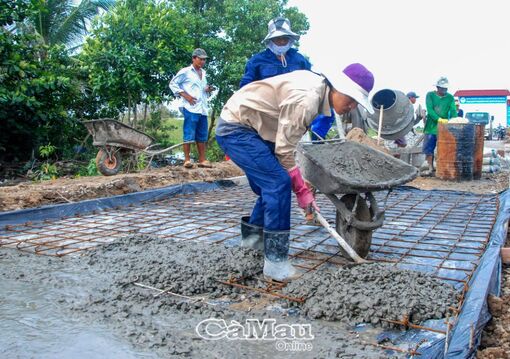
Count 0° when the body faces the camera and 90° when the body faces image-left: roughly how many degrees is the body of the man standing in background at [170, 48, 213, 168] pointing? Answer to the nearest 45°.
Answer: approximately 315°

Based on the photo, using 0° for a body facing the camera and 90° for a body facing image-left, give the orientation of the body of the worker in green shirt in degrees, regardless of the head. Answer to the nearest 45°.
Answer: approximately 0°

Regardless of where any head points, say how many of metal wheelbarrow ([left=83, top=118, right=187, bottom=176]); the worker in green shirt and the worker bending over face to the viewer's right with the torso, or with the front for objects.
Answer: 1

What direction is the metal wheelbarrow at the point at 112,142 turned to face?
to the viewer's left

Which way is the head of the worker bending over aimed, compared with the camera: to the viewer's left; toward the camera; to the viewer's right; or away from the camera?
to the viewer's right

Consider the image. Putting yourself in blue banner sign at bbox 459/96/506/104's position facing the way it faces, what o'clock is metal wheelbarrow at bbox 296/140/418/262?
The metal wheelbarrow is roughly at 12 o'clock from the blue banner sign.

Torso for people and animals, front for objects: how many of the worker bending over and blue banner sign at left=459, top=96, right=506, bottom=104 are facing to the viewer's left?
0

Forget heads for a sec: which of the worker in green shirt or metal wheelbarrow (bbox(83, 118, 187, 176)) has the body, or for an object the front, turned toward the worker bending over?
the worker in green shirt

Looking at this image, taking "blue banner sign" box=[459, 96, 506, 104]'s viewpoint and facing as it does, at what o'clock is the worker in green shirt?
The worker in green shirt is roughly at 12 o'clock from the blue banner sign.

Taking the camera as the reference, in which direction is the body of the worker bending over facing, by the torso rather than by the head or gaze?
to the viewer's right

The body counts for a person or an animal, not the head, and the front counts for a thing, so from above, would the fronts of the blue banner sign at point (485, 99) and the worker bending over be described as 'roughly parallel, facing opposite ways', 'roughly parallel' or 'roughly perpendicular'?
roughly perpendicular

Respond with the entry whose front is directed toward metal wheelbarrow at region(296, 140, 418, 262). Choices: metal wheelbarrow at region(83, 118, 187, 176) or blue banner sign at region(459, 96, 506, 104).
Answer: the blue banner sign

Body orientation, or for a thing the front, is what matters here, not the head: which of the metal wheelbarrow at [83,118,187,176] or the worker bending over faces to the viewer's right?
the worker bending over
